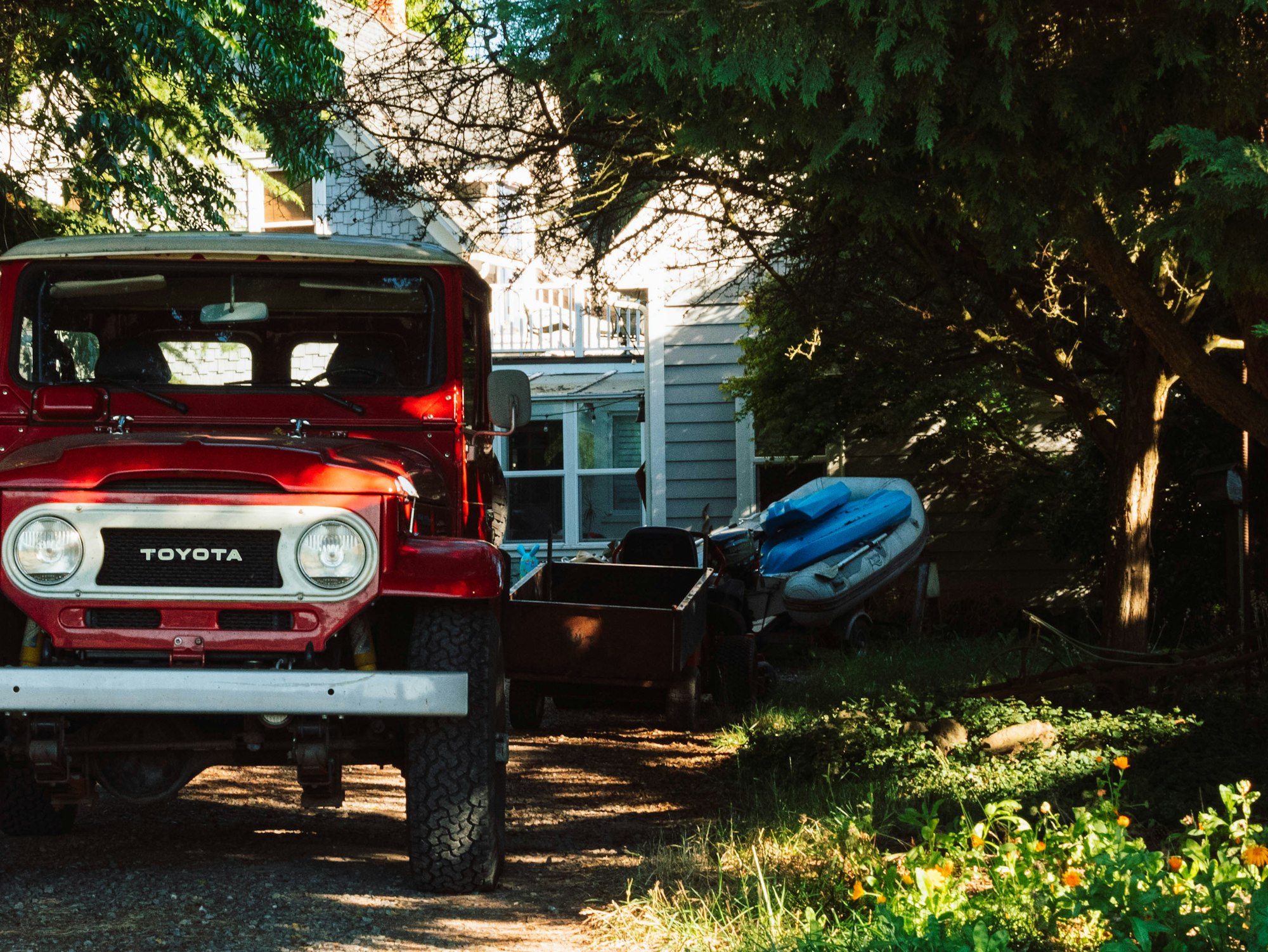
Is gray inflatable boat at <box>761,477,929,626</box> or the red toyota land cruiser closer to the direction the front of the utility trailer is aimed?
the gray inflatable boat

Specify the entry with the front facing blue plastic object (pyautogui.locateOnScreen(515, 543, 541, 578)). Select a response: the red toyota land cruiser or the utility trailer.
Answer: the utility trailer

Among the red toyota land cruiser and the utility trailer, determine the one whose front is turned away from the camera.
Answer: the utility trailer

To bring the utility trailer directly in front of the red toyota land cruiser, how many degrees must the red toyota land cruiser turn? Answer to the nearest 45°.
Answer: approximately 135° to its left

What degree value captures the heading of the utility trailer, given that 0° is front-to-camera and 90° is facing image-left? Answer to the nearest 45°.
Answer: approximately 180°

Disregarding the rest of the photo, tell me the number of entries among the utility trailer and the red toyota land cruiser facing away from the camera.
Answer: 1

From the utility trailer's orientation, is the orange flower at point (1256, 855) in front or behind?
behind

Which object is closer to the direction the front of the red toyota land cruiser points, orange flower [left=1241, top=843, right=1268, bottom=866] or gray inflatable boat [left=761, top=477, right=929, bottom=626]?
the orange flower

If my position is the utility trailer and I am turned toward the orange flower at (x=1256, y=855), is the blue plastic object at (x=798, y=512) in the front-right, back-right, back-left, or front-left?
back-left

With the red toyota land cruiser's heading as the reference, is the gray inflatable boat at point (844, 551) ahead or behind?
behind

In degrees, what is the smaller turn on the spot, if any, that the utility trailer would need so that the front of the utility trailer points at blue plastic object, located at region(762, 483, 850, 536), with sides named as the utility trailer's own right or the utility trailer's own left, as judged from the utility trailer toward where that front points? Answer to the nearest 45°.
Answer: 0° — it already faces it

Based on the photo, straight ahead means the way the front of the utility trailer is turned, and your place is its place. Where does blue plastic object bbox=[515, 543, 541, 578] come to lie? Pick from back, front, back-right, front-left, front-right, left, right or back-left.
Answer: front

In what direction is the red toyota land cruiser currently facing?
toward the camera

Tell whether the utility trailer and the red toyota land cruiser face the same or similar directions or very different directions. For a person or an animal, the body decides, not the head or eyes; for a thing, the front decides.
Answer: very different directions
